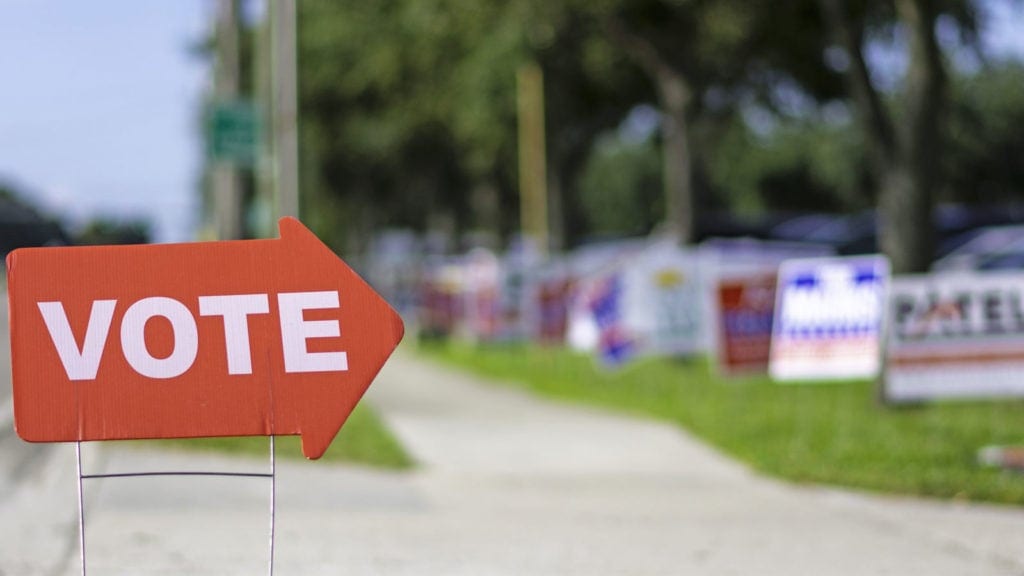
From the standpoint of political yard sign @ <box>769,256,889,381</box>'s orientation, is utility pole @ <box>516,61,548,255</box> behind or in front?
behind

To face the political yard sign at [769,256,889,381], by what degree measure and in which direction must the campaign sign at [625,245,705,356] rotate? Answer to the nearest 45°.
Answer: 0° — it already faces it

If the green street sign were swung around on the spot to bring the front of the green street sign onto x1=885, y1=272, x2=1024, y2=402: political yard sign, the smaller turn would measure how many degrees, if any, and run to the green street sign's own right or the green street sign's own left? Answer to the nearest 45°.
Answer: approximately 45° to the green street sign's own left

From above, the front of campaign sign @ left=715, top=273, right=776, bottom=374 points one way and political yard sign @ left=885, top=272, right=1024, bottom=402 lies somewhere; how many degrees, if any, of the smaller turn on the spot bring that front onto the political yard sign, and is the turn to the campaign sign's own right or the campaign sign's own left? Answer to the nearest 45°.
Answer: approximately 45° to the campaign sign's own left

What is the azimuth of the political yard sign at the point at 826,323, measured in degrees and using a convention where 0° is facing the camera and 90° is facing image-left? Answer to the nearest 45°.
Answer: approximately 0°

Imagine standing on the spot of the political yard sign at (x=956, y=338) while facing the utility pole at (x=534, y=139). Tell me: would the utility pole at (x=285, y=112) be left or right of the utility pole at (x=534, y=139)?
left

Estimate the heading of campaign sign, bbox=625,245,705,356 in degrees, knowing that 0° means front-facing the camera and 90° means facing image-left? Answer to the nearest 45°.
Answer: approximately 0°

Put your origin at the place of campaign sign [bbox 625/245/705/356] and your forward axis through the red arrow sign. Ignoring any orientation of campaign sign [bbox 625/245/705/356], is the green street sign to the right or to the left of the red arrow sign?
right

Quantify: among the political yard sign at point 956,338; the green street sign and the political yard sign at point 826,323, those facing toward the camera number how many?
3

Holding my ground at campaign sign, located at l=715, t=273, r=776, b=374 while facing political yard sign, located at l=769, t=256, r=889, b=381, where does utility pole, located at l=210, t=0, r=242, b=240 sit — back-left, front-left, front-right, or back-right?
back-right
